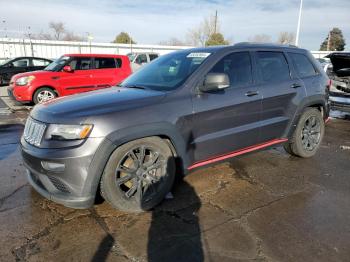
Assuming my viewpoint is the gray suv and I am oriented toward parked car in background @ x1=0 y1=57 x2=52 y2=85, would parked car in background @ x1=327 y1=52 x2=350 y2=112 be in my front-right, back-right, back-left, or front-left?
front-right

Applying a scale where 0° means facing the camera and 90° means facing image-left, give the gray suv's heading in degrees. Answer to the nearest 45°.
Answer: approximately 45°

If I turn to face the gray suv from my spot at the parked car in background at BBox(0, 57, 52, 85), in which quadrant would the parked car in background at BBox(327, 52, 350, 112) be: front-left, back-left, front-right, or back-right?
front-left

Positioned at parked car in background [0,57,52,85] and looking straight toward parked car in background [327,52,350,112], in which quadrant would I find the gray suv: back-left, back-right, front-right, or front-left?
front-right

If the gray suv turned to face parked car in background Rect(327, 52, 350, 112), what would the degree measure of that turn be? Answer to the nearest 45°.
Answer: approximately 180°

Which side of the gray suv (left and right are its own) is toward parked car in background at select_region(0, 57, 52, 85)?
right
